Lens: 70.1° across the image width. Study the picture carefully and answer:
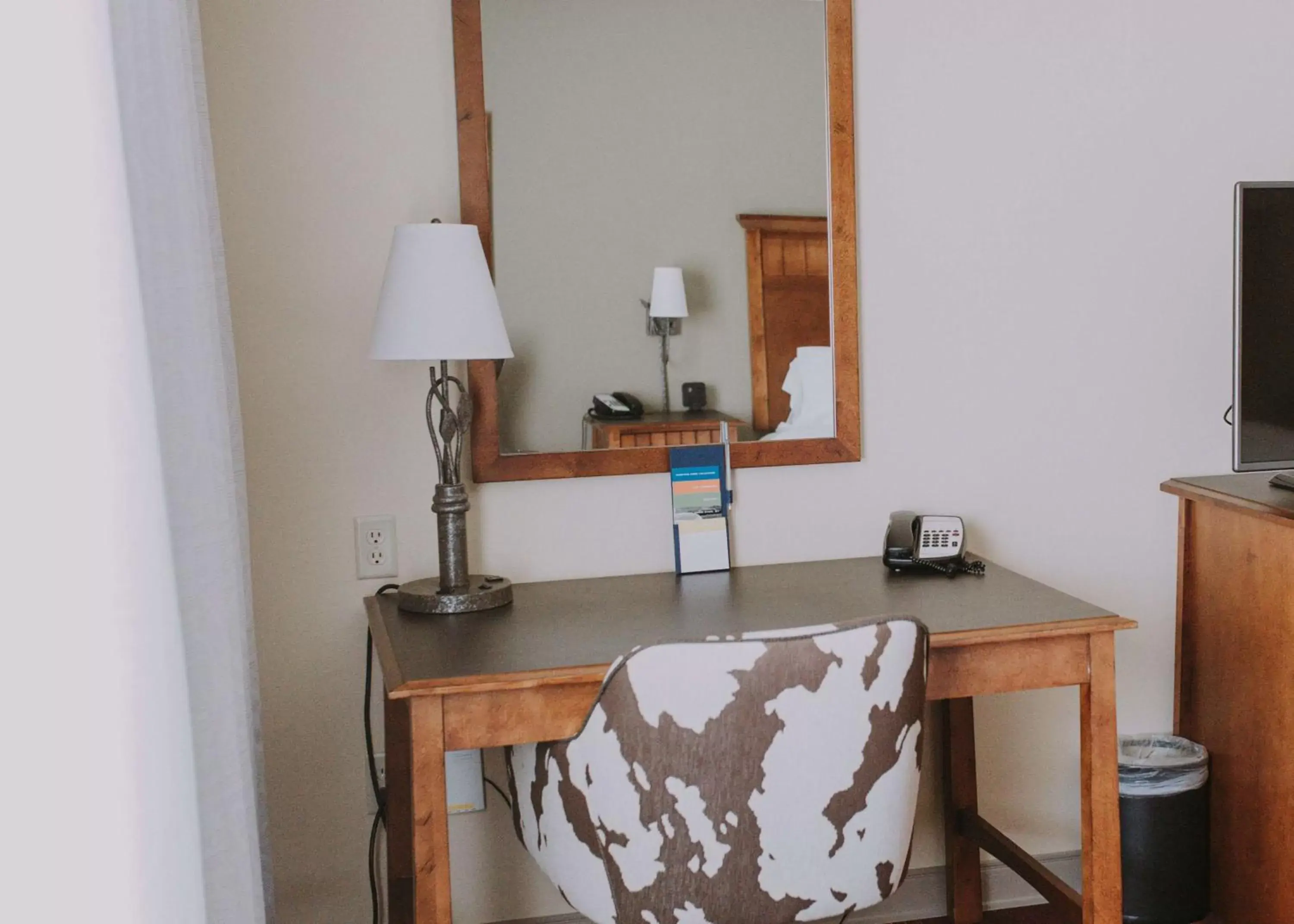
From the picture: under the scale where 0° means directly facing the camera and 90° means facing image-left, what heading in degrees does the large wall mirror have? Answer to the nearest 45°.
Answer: approximately 0°

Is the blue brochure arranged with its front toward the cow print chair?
yes

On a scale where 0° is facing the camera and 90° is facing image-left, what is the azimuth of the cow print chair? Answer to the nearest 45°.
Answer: approximately 135°

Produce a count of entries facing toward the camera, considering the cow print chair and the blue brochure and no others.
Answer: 1

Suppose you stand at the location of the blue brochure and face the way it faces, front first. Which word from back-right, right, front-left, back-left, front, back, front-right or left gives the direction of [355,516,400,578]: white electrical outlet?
right

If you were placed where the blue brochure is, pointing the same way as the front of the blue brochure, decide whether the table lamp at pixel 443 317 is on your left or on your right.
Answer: on your right
